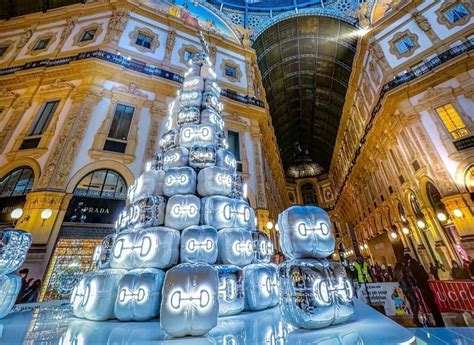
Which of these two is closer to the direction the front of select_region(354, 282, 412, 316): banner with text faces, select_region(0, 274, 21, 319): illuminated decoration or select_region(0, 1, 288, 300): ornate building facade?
the illuminated decoration

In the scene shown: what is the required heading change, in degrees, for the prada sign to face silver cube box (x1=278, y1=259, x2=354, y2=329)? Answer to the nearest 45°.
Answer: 0° — it already faces it

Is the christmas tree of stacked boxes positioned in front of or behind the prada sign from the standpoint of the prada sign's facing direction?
in front

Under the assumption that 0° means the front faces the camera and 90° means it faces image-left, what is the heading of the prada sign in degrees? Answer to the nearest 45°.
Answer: approximately 0°

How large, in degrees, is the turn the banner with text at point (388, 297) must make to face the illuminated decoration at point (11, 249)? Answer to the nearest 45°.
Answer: approximately 45° to its right

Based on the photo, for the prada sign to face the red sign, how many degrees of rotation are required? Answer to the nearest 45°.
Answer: approximately 45° to its left

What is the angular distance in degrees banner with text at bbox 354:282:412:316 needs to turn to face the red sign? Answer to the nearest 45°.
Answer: approximately 45° to its left

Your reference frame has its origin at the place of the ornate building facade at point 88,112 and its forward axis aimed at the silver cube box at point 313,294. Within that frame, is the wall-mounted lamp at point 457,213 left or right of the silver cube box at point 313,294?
left

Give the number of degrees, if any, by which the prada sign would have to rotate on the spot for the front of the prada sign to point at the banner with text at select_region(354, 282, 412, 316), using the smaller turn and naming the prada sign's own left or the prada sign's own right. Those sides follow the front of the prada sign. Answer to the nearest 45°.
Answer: approximately 45° to the prada sign's own left
